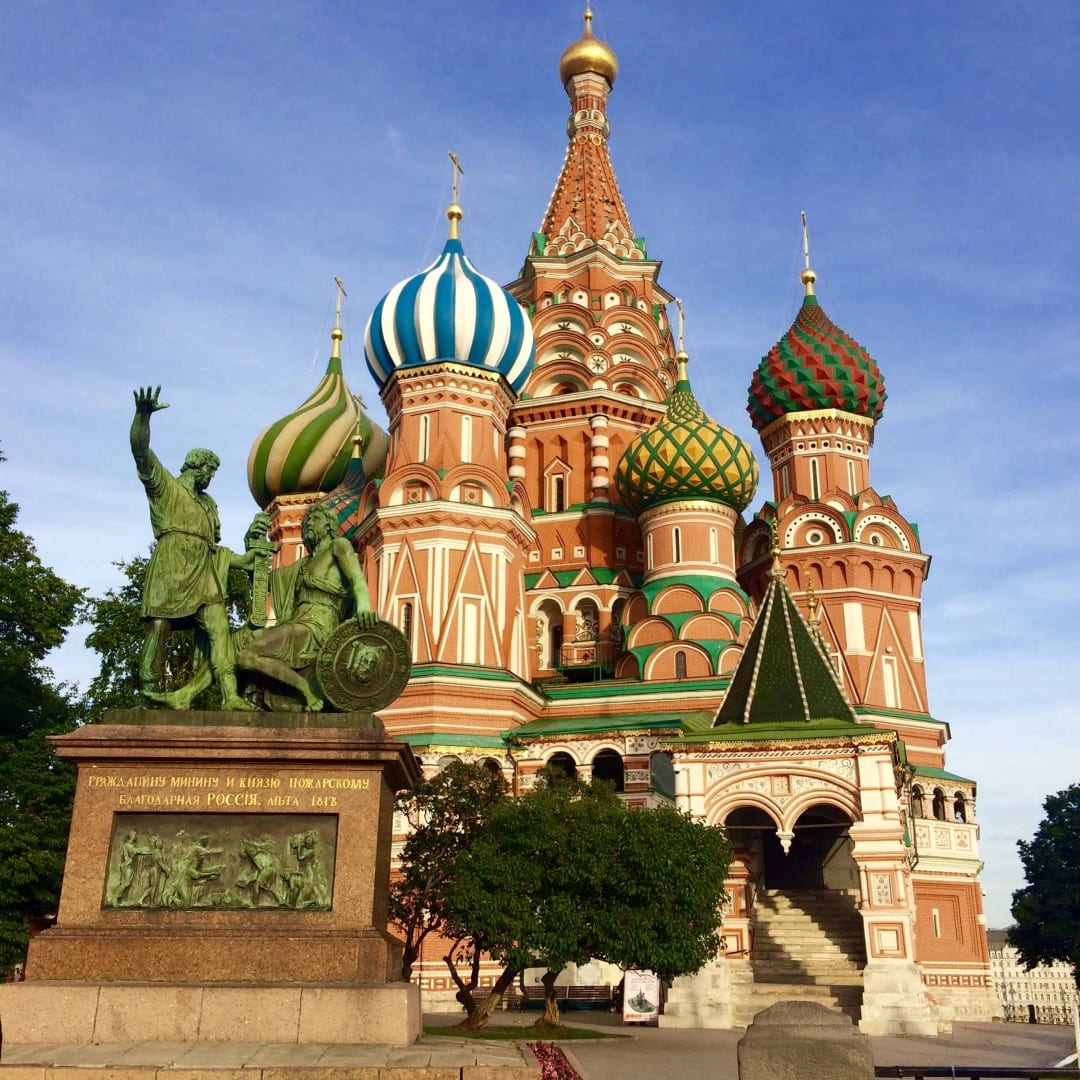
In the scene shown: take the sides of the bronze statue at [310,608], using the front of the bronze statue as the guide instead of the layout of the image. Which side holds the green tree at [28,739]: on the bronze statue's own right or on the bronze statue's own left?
on the bronze statue's own right

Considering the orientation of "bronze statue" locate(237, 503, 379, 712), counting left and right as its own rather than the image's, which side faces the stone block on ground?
left

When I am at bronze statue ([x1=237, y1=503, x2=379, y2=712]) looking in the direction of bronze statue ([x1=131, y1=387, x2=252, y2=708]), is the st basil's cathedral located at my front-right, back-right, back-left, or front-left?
back-right

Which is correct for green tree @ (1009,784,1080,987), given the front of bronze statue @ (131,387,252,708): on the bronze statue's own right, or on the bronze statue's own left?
on the bronze statue's own left

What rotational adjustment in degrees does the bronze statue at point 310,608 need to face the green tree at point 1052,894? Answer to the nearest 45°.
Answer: approximately 180°

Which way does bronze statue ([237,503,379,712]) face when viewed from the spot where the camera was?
facing the viewer and to the left of the viewer

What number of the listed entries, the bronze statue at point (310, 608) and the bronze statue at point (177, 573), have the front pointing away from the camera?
0

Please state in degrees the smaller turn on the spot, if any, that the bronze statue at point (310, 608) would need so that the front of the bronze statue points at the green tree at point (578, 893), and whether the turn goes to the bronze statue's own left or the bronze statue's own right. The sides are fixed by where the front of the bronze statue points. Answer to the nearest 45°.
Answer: approximately 180°

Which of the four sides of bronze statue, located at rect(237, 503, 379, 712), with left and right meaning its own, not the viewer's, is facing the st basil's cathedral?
back

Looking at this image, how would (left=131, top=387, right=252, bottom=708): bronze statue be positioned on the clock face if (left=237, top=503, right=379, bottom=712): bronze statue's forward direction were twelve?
(left=131, top=387, right=252, bottom=708): bronze statue is roughly at 1 o'clock from (left=237, top=503, right=379, bottom=712): bronze statue.
